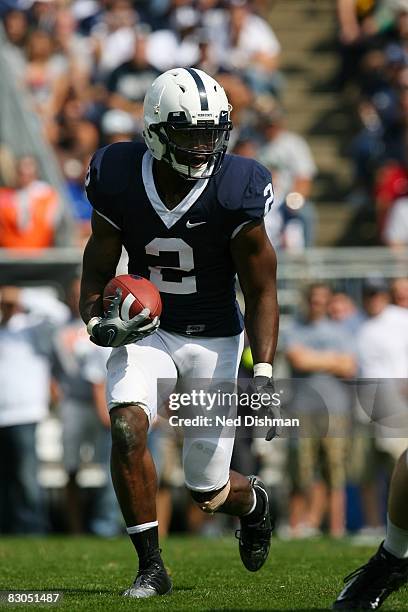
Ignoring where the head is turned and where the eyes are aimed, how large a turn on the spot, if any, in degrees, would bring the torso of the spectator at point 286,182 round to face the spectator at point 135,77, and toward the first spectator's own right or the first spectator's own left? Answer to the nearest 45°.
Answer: approximately 90° to the first spectator's own right

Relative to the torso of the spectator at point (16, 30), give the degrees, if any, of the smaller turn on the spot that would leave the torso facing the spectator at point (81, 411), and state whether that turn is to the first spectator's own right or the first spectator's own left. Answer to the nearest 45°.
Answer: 0° — they already face them

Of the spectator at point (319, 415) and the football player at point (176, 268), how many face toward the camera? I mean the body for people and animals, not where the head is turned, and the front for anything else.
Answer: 2

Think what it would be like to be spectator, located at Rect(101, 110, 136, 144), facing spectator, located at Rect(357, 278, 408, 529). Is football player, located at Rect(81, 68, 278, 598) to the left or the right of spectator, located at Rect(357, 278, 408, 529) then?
right

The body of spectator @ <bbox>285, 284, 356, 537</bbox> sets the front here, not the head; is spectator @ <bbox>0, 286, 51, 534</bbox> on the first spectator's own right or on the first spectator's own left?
on the first spectator's own right

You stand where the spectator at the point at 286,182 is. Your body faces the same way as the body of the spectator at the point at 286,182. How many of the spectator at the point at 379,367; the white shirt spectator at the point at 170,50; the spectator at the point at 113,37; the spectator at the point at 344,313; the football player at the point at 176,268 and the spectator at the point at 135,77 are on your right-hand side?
3

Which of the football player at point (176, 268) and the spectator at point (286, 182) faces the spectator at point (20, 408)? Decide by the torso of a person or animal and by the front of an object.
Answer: the spectator at point (286, 182)
